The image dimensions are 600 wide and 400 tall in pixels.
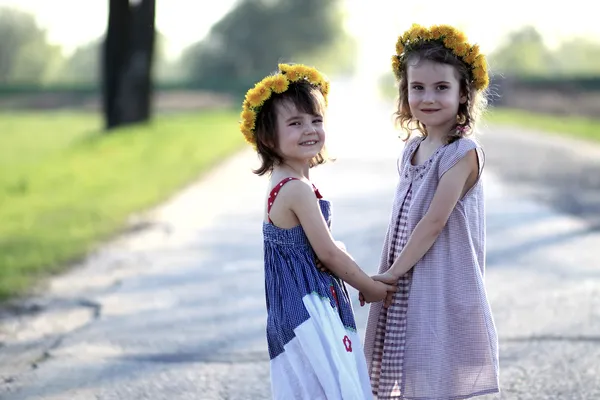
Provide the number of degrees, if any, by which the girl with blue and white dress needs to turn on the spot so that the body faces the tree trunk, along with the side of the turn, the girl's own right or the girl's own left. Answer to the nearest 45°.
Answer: approximately 90° to the girl's own left

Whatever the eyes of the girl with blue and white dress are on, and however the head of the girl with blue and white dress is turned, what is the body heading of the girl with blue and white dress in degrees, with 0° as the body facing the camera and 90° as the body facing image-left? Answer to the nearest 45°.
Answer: approximately 270°
